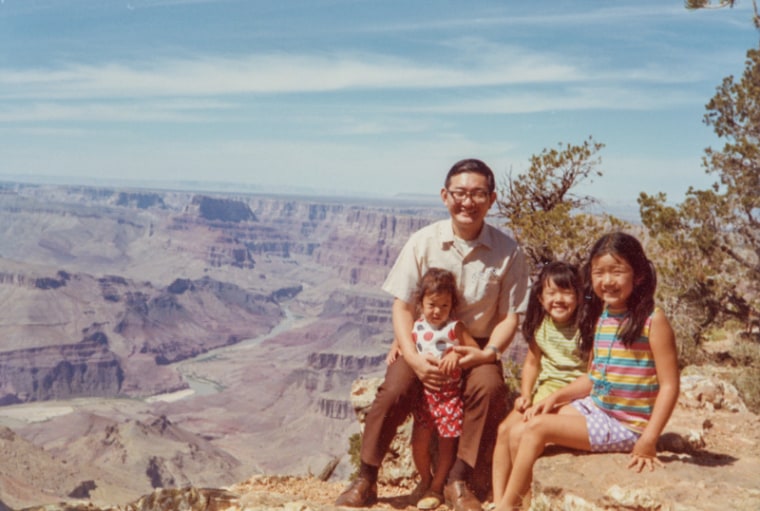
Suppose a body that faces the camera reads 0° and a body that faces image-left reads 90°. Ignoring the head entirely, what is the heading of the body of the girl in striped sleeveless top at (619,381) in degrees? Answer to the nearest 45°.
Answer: approximately 45°

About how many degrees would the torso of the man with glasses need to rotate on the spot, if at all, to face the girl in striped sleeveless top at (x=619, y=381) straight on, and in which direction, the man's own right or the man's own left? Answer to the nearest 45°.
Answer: approximately 45° to the man's own left

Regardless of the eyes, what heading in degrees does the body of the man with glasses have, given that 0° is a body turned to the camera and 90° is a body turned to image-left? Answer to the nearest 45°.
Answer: approximately 0°

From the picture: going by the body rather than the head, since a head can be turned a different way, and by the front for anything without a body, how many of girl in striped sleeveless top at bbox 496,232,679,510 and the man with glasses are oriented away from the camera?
0

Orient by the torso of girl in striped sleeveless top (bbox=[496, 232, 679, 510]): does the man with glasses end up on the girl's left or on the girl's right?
on the girl's right

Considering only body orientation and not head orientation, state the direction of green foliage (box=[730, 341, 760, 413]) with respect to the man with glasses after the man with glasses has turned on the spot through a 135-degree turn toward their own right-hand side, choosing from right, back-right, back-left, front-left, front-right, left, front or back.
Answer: right
